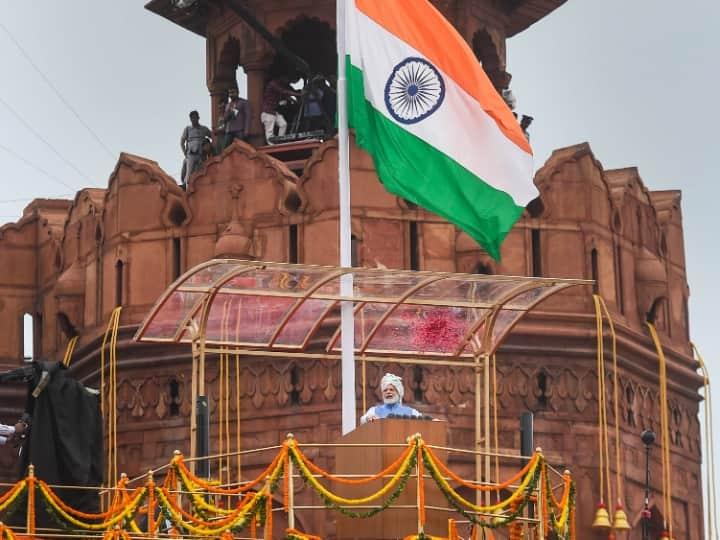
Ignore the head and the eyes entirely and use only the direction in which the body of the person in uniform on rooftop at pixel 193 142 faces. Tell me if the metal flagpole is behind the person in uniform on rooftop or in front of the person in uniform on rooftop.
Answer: in front

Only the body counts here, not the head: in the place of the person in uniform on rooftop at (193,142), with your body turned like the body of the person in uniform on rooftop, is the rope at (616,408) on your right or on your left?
on your left

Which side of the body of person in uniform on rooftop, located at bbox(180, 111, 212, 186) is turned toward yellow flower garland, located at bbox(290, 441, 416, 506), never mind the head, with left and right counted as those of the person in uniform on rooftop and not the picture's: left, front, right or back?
front

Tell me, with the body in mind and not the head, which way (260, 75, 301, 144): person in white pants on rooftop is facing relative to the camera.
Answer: to the viewer's right

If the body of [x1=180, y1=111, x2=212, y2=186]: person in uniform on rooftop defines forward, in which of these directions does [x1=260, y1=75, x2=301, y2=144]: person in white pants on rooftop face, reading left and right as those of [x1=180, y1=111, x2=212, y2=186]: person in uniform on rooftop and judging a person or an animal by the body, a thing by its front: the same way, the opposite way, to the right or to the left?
to the left

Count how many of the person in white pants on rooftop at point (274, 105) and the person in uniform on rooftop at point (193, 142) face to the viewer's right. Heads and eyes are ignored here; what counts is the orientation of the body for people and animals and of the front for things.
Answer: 1

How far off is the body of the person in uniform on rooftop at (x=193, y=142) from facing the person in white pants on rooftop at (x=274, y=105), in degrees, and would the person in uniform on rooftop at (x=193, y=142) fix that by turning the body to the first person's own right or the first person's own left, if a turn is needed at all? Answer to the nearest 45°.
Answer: approximately 90° to the first person's own left

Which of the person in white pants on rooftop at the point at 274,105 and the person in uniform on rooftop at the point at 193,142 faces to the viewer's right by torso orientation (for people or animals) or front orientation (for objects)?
the person in white pants on rooftop at the point at 274,105

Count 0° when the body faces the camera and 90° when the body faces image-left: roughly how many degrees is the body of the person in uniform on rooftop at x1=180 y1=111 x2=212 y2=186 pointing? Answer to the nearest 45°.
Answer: approximately 0°
